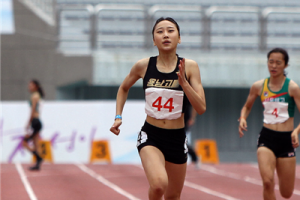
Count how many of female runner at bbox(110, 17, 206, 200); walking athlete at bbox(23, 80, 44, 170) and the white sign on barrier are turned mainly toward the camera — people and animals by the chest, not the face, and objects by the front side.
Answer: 2

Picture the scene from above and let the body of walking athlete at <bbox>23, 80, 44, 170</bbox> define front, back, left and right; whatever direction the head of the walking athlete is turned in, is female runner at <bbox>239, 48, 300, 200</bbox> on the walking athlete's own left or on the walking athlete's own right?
on the walking athlete's own left

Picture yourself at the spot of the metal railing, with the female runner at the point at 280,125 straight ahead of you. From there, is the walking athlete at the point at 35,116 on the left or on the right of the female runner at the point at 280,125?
right

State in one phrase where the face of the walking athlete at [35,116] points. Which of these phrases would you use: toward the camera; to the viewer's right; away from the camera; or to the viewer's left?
to the viewer's left

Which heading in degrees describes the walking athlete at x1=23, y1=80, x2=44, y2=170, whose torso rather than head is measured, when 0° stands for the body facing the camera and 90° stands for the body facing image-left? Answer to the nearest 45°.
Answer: approximately 90°

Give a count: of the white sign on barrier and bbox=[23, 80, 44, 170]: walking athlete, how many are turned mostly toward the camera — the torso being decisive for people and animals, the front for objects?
1

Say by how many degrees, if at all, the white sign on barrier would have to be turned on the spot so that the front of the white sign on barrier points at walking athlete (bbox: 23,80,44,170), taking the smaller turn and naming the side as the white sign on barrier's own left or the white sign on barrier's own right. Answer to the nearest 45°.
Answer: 0° — it already faces them

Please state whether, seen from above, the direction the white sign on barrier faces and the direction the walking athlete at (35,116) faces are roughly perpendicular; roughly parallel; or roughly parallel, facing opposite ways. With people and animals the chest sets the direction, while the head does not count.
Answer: roughly perpendicular

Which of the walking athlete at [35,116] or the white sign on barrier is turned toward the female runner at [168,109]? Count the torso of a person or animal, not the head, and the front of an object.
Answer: the white sign on barrier

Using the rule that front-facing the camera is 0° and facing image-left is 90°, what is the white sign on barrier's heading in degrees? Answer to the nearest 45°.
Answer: approximately 0°
